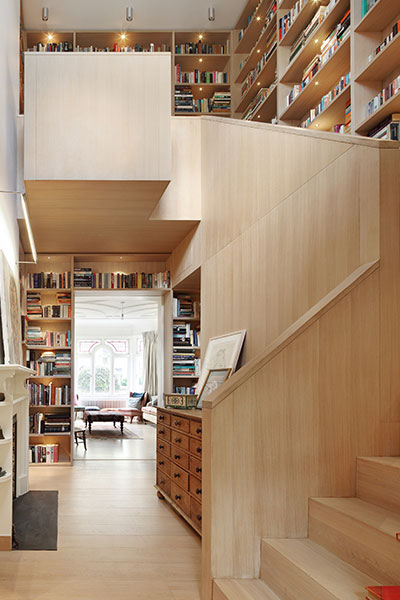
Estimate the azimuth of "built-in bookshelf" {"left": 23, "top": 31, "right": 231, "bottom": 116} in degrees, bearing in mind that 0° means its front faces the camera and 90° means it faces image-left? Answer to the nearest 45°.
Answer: approximately 0°

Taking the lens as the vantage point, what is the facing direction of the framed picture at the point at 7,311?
facing to the right of the viewer

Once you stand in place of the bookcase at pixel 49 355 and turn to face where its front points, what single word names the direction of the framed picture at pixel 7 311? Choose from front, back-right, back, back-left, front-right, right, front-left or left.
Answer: front

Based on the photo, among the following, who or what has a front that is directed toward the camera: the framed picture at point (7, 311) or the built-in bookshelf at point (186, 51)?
the built-in bookshelf

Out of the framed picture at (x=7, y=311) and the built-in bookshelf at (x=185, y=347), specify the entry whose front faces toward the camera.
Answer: the built-in bookshelf

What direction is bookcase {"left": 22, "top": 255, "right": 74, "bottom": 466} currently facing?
toward the camera

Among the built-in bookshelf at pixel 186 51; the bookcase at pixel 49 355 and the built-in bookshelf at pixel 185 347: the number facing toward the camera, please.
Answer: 3

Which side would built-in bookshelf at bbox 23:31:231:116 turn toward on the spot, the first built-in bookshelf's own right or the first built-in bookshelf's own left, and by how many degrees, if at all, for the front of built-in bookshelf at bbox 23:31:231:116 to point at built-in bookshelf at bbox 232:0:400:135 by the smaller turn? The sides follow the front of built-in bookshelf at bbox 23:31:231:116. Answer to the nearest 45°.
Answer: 0° — it already faces it

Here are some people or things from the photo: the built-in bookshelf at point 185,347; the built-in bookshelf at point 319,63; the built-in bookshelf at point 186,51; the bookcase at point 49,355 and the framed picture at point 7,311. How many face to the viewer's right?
1

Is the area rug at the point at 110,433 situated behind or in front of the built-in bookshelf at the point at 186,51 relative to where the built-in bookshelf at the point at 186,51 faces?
behind

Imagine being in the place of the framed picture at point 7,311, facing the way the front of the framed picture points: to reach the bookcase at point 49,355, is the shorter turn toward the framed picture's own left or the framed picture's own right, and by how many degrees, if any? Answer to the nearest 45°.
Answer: approximately 90° to the framed picture's own left

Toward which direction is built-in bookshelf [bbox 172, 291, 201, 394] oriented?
toward the camera
